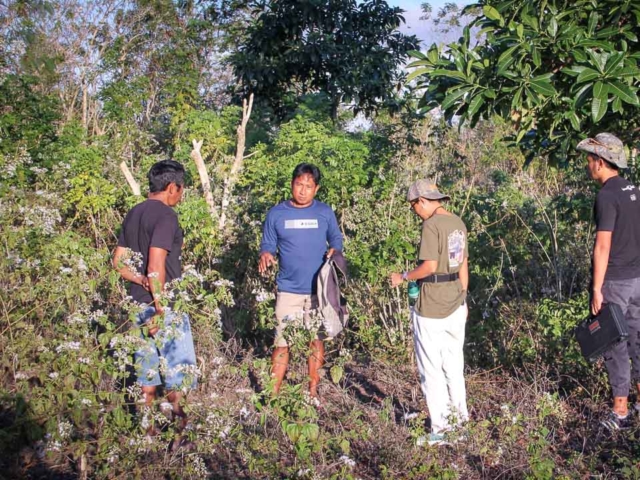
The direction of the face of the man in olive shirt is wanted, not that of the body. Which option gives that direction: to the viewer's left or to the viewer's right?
to the viewer's left

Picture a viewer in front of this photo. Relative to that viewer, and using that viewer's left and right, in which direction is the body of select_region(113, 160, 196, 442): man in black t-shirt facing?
facing away from the viewer and to the right of the viewer

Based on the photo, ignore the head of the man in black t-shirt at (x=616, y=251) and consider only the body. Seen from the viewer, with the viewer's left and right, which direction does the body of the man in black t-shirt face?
facing away from the viewer and to the left of the viewer

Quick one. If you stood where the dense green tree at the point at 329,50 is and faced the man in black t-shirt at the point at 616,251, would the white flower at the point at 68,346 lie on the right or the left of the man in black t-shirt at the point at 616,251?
right

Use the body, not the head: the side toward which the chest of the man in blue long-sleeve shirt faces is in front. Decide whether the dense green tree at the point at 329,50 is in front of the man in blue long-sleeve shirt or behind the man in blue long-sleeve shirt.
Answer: behind

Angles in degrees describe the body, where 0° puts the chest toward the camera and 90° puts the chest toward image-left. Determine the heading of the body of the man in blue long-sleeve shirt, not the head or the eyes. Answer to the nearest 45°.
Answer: approximately 0°

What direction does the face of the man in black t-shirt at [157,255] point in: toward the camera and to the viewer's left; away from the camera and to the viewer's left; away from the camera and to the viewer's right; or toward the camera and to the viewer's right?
away from the camera and to the viewer's right

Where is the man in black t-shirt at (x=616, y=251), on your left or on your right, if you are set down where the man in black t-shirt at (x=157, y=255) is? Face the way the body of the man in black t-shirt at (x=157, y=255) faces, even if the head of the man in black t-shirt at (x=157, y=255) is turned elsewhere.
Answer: on your right

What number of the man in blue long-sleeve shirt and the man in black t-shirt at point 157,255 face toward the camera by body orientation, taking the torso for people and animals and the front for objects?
1
